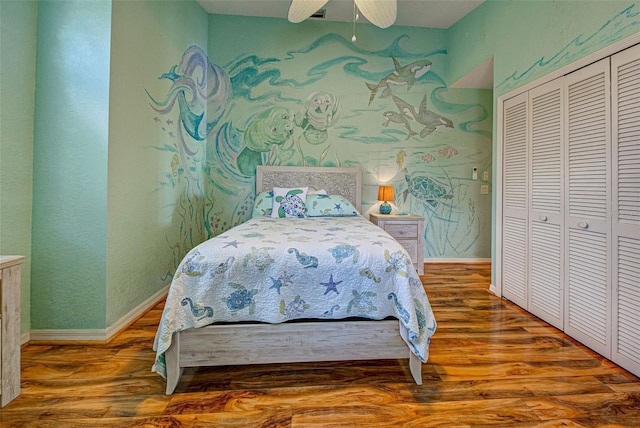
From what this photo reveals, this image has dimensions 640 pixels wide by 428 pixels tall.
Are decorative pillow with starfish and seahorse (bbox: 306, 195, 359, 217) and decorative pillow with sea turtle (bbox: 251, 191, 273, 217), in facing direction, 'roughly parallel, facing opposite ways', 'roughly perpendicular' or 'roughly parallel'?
roughly parallel

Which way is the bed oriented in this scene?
toward the camera

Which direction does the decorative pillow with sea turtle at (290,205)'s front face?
toward the camera

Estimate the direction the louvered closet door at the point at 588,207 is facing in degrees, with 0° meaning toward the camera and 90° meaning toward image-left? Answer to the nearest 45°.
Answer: approximately 45°

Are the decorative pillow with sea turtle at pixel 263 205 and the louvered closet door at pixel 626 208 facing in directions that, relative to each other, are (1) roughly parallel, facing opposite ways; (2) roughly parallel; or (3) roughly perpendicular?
roughly perpendicular

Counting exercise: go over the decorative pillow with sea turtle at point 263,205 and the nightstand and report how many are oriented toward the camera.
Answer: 2

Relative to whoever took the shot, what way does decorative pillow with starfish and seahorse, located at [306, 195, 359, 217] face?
facing the viewer

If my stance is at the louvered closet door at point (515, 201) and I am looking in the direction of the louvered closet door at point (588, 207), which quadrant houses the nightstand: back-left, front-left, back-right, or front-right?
back-right

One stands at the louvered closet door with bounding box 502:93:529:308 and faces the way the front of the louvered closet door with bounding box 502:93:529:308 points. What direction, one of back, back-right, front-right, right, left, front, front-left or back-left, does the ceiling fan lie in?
front

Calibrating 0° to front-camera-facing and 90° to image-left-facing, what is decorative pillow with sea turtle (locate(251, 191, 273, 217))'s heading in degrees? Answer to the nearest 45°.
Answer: approximately 0°
